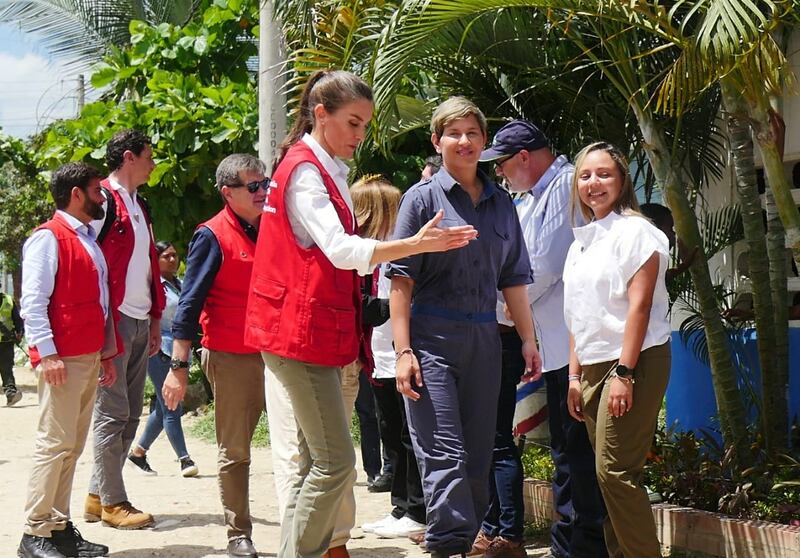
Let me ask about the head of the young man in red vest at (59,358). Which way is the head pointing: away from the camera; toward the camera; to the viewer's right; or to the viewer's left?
to the viewer's right

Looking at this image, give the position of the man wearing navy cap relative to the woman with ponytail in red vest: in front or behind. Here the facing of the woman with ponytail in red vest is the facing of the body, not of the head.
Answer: in front

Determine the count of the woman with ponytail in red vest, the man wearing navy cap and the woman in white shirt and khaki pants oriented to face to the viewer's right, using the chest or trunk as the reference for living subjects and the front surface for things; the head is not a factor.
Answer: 1

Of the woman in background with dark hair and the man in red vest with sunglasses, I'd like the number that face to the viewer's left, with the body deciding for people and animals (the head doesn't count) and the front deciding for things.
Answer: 0

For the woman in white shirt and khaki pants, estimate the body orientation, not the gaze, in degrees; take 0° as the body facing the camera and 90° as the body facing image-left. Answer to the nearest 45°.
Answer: approximately 45°

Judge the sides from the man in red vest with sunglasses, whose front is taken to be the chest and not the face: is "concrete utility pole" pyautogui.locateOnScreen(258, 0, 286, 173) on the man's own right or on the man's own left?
on the man's own left

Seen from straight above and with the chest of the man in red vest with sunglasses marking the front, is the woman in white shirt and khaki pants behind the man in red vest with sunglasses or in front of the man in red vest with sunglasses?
in front

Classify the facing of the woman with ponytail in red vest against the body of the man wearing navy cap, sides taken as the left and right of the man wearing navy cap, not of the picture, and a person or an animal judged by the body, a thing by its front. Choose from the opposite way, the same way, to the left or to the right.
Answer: the opposite way

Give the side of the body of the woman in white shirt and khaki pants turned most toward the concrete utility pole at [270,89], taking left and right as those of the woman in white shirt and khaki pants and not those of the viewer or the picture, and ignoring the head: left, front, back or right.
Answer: right

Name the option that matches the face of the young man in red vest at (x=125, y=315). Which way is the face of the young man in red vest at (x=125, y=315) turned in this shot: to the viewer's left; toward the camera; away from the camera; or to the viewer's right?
to the viewer's right

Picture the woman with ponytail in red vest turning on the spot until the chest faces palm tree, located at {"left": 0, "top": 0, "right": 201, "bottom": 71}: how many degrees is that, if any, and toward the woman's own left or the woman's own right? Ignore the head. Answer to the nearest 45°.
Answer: approximately 90° to the woman's own left

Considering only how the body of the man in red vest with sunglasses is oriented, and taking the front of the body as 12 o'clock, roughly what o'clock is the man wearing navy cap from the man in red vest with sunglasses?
The man wearing navy cap is roughly at 11 o'clock from the man in red vest with sunglasses.

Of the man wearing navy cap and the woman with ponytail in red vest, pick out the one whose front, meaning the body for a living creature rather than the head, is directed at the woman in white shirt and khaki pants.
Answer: the woman with ponytail in red vest

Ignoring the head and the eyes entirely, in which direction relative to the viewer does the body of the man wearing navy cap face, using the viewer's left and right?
facing to the left of the viewer

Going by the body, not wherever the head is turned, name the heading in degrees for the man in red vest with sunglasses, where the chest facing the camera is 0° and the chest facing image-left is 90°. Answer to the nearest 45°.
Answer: approximately 315°

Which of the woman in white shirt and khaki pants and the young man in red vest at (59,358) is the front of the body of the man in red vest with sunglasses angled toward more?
the woman in white shirt and khaki pants
